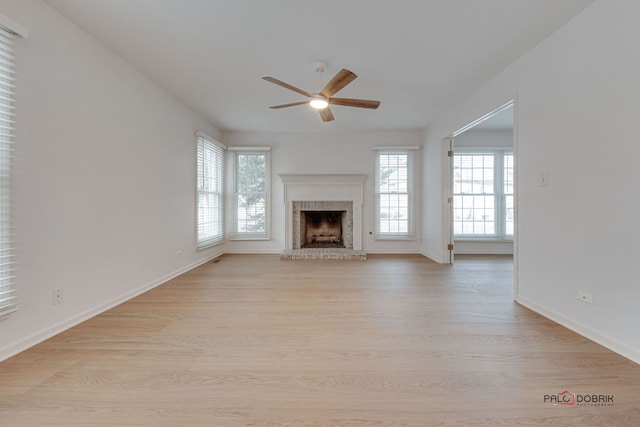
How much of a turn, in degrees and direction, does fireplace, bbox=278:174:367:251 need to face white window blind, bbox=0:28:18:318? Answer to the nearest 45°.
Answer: approximately 45° to its right

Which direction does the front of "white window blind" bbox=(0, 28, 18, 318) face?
to the viewer's right

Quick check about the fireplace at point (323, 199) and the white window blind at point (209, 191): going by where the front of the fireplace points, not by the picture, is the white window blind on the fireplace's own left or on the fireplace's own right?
on the fireplace's own right

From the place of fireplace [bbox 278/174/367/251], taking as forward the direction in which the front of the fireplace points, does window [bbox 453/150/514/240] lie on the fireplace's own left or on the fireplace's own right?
on the fireplace's own left

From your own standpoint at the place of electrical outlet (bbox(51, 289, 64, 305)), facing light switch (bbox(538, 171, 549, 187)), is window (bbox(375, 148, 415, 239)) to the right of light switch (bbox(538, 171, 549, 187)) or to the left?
left

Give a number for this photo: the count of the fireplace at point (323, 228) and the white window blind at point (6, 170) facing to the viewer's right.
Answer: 1

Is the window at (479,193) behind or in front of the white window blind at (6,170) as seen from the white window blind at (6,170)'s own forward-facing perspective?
in front

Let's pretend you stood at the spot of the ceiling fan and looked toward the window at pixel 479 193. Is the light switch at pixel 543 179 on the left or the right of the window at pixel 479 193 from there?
right

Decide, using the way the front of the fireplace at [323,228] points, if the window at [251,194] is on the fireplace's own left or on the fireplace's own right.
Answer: on the fireplace's own right

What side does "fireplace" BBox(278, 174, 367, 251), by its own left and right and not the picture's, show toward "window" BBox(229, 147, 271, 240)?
right

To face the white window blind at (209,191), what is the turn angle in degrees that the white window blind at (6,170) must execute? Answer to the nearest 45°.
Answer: approximately 45° to its left

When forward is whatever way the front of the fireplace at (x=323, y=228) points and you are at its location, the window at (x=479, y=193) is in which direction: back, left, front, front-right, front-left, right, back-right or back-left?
left
